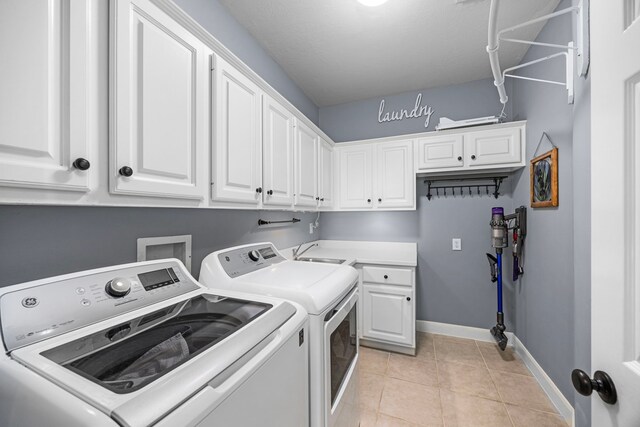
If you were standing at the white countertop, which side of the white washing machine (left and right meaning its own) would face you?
left

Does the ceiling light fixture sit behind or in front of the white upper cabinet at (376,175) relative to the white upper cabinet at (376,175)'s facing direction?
in front

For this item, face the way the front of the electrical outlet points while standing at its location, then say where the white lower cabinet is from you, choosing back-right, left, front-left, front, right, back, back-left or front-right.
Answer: front-right

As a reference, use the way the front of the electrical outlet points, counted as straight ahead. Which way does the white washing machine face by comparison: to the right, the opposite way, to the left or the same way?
to the left

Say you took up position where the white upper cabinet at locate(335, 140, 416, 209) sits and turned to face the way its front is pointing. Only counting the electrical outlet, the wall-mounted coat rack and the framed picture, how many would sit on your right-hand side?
0

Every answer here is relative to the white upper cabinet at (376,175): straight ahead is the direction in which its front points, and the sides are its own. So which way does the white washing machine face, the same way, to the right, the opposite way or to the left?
to the left

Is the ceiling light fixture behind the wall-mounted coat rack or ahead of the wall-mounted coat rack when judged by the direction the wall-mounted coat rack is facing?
ahead

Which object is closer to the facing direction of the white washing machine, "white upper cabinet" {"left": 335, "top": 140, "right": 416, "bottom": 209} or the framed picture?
the framed picture

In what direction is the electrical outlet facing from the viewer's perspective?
toward the camera

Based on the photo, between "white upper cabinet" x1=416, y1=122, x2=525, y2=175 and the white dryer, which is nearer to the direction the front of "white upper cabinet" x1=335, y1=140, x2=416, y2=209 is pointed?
the white dryer

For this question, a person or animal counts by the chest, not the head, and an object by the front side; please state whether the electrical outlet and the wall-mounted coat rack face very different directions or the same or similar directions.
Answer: same or similar directions

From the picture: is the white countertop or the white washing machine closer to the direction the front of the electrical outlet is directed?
the white washing machine

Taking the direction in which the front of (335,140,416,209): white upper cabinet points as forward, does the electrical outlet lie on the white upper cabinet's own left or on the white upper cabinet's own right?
on the white upper cabinet's own left

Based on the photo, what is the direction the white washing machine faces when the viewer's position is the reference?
facing the viewer and to the right of the viewer

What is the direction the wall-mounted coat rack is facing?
toward the camera

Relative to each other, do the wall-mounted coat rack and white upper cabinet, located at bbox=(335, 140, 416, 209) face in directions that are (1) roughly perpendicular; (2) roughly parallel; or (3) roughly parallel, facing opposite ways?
roughly parallel
